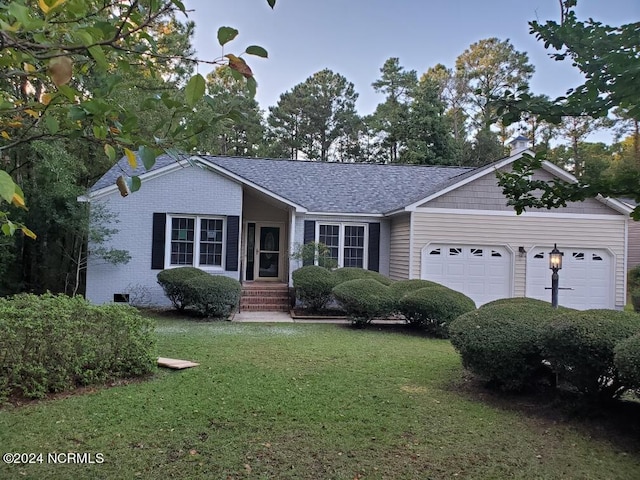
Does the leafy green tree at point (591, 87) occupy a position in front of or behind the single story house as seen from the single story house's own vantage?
in front

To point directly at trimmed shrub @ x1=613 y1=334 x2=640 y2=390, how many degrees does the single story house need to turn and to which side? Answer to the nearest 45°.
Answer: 0° — it already faces it

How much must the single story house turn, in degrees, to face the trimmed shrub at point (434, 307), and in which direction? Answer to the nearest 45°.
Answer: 0° — it already faces it

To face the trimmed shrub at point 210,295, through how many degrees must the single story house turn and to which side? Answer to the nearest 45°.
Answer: approximately 45° to its right

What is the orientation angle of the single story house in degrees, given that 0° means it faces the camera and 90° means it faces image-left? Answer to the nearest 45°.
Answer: approximately 0°

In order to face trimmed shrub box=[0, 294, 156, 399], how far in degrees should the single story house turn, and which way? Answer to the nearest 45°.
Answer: approximately 45° to its right

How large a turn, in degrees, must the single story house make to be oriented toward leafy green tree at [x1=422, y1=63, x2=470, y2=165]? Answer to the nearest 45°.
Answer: approximately 180°

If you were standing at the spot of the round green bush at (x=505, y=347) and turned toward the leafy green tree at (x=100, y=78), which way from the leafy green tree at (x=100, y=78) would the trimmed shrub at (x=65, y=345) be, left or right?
right

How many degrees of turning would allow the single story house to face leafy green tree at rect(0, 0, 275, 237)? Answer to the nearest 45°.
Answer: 0° — it already faces it

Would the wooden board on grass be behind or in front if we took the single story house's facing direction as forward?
in front
